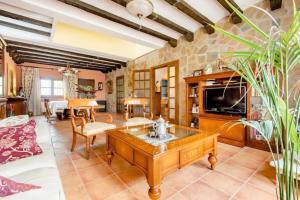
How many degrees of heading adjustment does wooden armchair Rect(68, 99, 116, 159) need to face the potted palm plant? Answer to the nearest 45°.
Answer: approximately 45° to its right

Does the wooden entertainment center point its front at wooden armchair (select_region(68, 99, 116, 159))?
yes

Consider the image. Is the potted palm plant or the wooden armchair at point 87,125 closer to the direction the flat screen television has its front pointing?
the wooden armchair

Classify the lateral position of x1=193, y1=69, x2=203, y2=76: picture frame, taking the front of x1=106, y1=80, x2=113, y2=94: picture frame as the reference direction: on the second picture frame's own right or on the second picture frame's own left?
on the second picture frame's own left

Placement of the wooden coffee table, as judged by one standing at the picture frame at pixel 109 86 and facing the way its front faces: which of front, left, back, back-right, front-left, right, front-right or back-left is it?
front-left

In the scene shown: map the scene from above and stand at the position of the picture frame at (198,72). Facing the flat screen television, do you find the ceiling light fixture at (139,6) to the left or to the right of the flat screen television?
right

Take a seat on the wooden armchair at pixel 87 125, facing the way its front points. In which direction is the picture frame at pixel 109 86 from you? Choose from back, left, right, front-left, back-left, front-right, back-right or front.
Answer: back-left

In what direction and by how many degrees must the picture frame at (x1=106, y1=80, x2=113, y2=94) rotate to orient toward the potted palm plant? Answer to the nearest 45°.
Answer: approximately 45° to its left

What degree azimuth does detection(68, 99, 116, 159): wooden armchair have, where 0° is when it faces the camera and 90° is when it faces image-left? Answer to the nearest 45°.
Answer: approximately 315°

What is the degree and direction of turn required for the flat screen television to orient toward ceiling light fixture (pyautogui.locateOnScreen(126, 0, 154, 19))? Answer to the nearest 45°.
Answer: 0° — it already faces it

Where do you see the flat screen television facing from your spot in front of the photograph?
facing the viewer and to the left of the viewer

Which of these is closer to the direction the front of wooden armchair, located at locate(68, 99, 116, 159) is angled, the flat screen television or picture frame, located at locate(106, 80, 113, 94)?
the flat screen television

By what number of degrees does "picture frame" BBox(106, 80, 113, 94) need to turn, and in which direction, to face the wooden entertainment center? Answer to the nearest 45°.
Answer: approximately 45° to its left

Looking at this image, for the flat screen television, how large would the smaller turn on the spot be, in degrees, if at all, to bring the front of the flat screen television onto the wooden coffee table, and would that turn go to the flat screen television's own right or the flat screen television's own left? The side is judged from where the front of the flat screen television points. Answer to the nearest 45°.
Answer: approximately 45° to the flat screen television's own left
